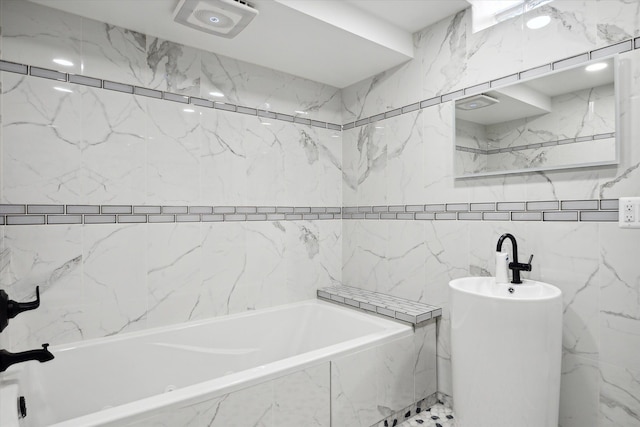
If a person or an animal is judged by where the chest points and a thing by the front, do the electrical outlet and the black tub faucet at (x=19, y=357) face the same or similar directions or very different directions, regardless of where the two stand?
very different directions

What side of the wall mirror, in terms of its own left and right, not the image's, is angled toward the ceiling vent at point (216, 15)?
front

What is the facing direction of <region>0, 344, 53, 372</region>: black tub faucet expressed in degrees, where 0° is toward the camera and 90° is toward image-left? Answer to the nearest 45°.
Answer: approximately 270°

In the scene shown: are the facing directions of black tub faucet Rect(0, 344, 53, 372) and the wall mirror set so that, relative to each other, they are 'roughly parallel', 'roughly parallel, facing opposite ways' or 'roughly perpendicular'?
roughly parallel, facing opposite ways

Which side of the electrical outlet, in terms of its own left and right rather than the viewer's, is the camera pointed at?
front

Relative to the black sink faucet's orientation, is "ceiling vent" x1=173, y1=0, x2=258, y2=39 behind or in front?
in front

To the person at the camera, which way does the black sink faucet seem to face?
facing the viewer and to the left of the viewer

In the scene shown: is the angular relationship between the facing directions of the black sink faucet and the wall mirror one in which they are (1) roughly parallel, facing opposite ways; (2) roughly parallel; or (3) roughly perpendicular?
roughly parallel

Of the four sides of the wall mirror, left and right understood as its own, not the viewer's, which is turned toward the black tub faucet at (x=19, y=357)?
front

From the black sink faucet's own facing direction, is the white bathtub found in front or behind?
in front
